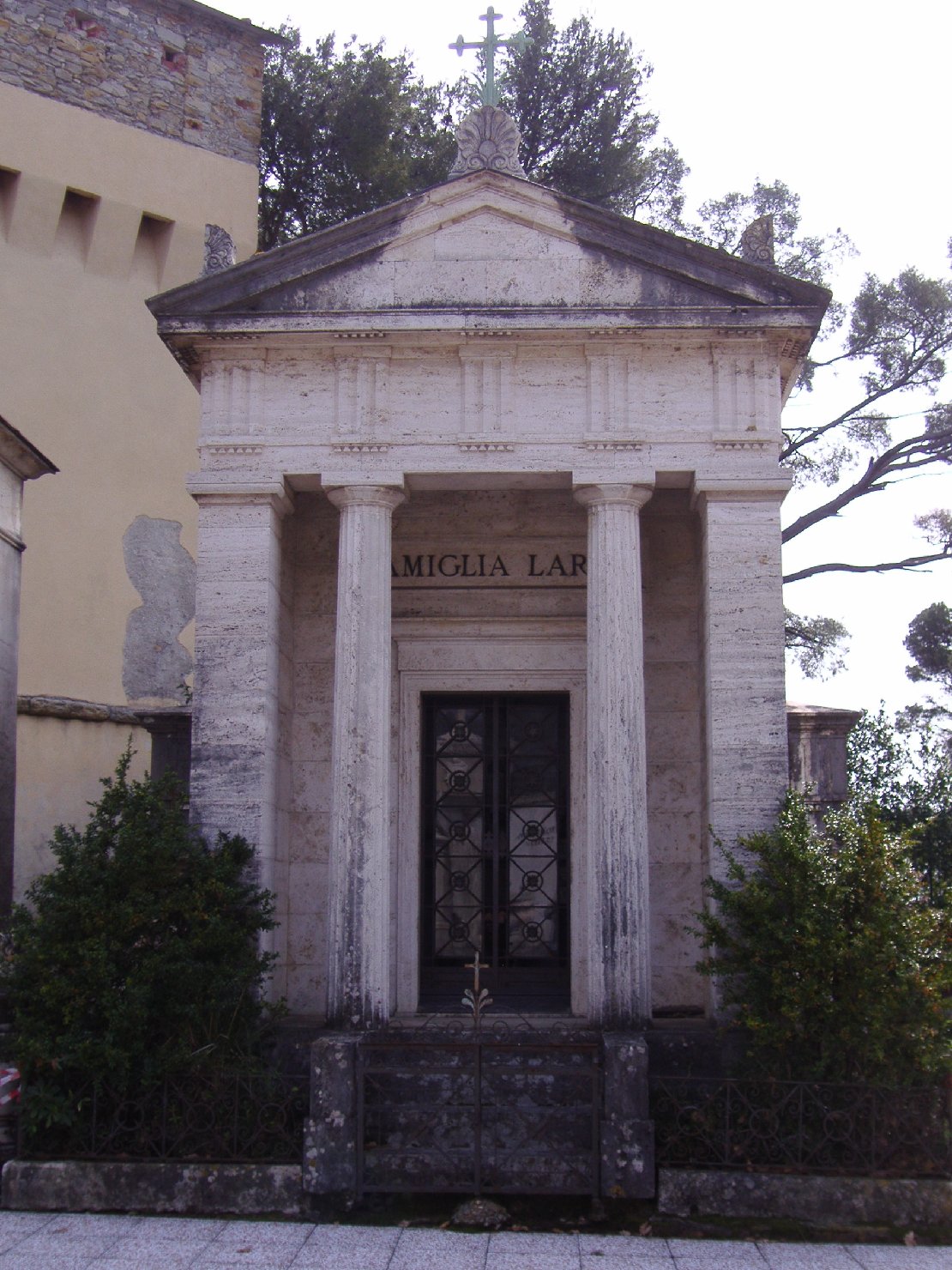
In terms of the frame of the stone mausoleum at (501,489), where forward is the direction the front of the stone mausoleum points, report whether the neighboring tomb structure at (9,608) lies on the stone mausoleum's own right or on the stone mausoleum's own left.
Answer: on the stone mausoleum's own right

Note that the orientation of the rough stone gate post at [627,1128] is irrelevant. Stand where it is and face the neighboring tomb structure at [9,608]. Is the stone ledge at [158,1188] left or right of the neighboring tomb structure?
left

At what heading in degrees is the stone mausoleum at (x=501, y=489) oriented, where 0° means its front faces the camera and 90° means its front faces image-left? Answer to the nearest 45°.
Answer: approximately 0°
